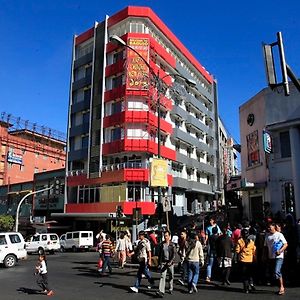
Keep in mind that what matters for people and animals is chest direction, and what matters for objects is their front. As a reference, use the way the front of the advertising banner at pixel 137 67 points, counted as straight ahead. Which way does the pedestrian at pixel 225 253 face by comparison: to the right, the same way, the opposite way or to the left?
the opposite way

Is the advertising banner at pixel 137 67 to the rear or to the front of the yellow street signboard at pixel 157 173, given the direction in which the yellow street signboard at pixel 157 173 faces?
to the rear

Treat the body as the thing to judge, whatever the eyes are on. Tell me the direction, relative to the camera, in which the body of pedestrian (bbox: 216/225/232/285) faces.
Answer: away from the camera

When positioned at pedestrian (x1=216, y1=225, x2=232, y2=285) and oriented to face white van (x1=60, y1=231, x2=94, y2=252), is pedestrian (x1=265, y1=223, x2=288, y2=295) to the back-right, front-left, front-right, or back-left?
back-right

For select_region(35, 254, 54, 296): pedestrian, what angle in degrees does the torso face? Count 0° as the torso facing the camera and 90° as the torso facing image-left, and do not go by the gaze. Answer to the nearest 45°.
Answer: approximately 90°

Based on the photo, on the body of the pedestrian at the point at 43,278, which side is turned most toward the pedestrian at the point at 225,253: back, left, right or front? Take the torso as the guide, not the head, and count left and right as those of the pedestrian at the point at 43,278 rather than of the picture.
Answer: back
